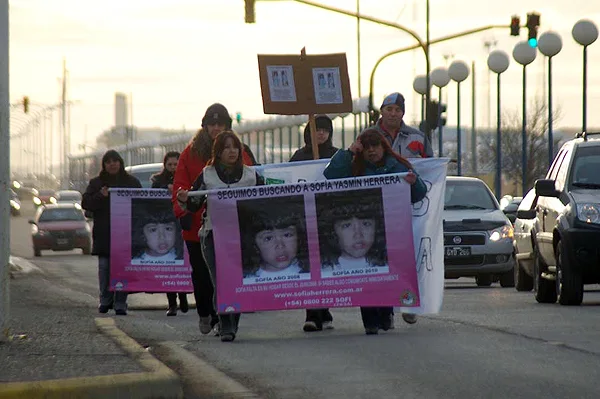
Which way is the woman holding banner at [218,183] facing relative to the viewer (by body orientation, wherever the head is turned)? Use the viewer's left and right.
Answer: facing the viewer

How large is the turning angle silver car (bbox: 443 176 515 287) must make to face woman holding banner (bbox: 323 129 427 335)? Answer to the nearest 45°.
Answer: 0° — it already faces them

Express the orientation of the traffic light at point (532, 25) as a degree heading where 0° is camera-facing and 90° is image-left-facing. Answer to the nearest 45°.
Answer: approximately 0°

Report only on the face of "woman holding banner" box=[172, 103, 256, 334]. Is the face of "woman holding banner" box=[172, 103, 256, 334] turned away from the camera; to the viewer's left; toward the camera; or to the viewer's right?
toward the camera

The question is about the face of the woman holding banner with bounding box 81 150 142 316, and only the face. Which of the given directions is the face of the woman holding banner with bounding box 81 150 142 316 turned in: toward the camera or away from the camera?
toward the camera

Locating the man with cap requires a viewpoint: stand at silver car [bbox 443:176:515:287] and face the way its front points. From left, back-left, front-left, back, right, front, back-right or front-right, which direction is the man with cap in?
front

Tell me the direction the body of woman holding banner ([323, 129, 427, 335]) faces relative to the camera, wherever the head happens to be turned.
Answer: toward the camera

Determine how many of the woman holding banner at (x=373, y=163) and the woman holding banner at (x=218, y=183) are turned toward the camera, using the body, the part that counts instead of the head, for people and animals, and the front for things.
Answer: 2

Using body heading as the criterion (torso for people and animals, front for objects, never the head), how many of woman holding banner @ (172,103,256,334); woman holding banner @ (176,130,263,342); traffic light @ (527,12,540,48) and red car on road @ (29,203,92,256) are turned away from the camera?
0

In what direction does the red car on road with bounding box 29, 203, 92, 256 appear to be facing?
toward the camera

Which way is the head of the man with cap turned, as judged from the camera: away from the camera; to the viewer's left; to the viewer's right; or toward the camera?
toward the camera

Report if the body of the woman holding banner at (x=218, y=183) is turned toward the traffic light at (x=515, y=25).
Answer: no
